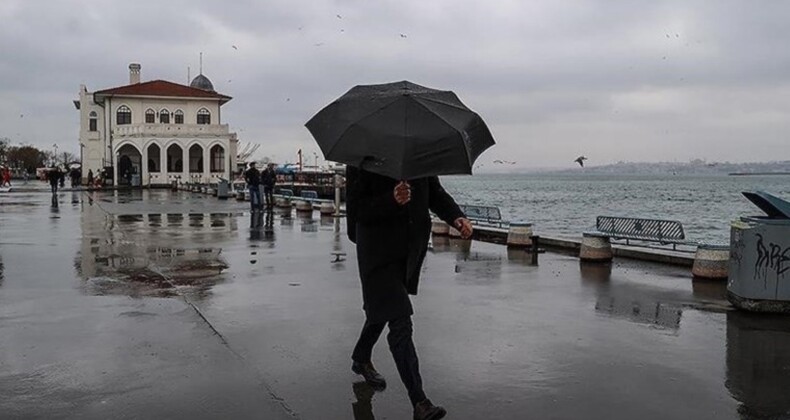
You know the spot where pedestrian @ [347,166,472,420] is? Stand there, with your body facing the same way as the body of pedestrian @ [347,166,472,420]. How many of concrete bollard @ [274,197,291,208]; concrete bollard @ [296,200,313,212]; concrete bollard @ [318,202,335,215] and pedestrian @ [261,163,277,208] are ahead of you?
0

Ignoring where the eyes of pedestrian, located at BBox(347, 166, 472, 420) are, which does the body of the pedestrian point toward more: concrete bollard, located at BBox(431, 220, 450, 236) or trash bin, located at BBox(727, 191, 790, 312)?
the trash bin

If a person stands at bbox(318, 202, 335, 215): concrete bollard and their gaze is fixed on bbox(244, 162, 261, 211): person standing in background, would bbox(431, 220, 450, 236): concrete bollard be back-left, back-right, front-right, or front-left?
back-left
